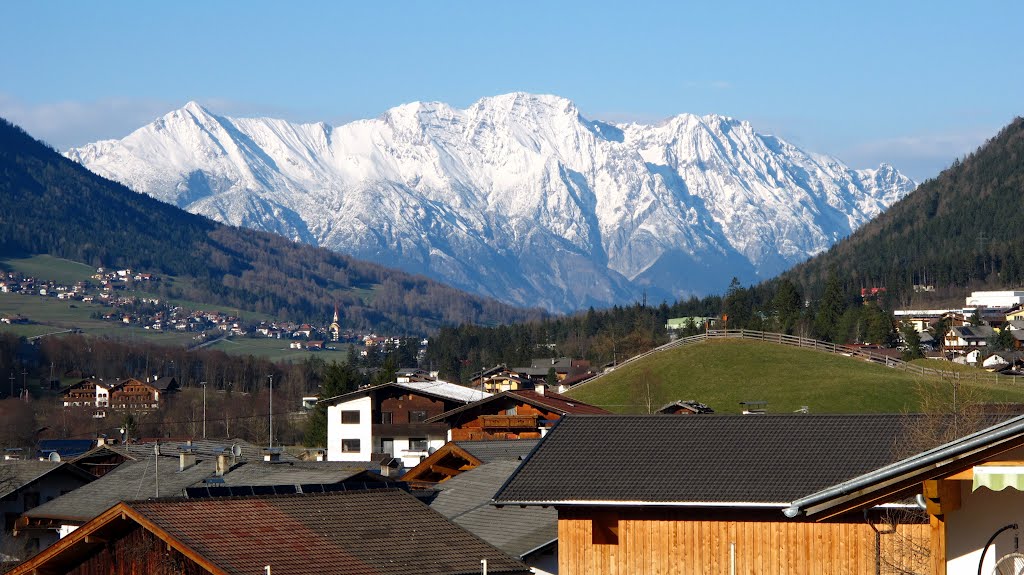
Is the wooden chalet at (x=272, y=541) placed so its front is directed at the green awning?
no

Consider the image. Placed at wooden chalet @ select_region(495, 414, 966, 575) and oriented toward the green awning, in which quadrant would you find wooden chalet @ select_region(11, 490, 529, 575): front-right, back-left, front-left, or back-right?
back-right

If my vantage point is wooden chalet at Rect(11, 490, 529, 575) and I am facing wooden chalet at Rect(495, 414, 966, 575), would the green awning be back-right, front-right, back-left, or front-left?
front-right

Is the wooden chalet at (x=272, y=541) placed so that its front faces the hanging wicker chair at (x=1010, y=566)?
no

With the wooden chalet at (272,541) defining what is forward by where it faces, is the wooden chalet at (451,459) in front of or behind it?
behind

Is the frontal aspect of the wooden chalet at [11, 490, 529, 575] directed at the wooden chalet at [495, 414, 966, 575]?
no

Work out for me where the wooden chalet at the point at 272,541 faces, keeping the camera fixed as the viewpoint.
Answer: facing the viewer and to the left of the viewer

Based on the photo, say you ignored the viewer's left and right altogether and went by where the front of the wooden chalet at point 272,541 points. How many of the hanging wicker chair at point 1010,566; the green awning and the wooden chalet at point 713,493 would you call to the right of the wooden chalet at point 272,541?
0

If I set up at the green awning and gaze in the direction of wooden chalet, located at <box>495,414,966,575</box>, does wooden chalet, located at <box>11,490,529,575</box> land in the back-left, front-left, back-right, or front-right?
front-left

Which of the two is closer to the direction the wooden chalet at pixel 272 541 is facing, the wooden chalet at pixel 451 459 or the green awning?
the green awning
